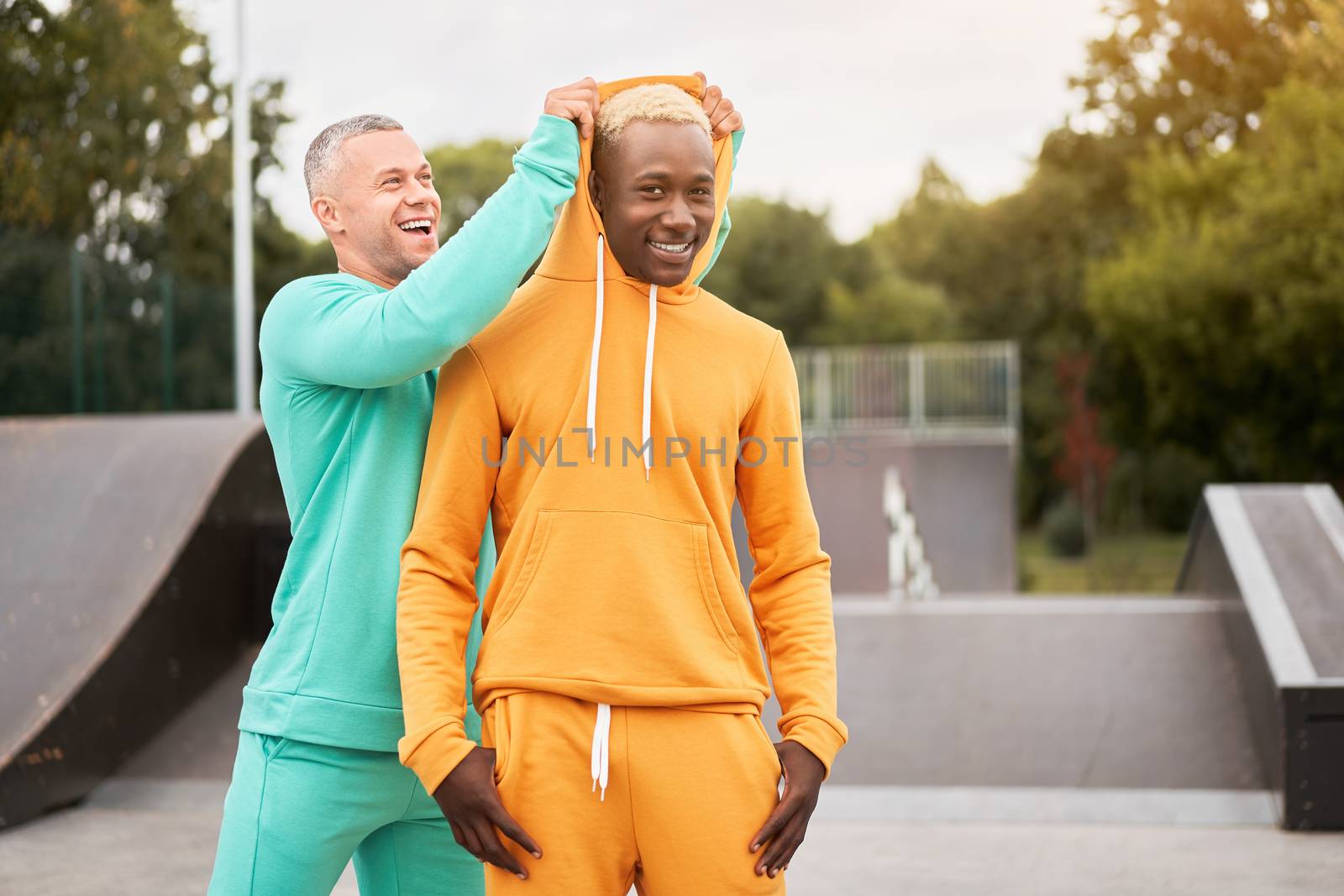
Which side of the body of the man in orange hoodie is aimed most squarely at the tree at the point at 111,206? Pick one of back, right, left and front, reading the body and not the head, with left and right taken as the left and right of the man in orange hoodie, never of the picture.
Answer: back

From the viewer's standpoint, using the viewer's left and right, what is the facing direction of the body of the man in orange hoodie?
facing the viewer

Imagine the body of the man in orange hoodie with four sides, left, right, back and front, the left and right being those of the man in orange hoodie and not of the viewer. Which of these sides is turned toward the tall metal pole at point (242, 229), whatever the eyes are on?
back

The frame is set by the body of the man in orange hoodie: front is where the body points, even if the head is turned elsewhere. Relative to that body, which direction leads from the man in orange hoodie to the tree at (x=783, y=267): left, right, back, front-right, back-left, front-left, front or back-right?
back

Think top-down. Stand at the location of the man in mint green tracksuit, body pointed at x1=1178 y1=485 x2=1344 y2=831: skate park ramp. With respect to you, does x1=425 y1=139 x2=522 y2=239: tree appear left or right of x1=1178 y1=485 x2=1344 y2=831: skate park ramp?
left

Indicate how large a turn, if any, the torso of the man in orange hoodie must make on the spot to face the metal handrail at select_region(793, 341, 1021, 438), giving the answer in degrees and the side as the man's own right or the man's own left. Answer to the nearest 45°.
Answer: approximately 180°

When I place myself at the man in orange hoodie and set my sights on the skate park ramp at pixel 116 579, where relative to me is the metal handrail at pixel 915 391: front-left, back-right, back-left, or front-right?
front-right

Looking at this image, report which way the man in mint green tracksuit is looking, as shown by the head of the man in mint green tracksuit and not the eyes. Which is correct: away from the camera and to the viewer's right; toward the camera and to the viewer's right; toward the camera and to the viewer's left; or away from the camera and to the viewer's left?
toward the camera and to the viewer's right

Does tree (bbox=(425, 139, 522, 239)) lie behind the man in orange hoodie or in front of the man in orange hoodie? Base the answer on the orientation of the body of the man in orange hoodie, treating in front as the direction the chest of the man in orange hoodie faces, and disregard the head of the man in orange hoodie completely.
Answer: behind

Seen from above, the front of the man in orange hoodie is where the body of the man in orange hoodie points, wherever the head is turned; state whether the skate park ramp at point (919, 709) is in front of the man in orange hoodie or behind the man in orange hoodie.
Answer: behind
